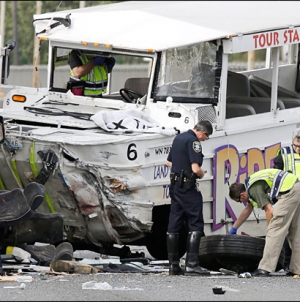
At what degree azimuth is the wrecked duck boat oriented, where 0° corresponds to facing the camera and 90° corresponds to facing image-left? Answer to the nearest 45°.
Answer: approximately 45°

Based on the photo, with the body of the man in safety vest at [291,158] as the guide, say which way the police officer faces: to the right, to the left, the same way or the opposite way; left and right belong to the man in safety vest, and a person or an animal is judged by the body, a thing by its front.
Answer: the opposite way

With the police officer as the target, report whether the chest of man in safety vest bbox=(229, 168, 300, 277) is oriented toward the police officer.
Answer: yes

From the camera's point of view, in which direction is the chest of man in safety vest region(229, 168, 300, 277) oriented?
to the viewer's left

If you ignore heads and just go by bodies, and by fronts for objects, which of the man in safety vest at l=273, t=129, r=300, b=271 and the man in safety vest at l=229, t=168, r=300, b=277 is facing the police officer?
the man in safety vest at l=229, t=168, r=300, b=277
